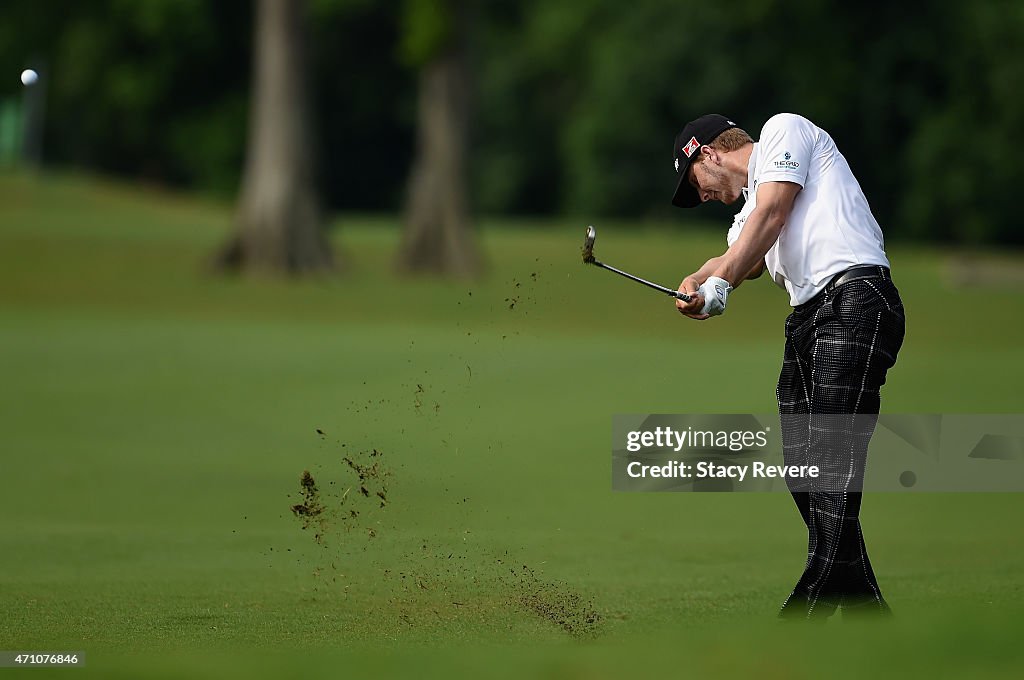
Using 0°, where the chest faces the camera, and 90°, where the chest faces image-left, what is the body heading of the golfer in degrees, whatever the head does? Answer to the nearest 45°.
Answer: approximately 90°

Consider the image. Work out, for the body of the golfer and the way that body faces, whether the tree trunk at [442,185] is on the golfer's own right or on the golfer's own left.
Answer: on the golfer's own right
